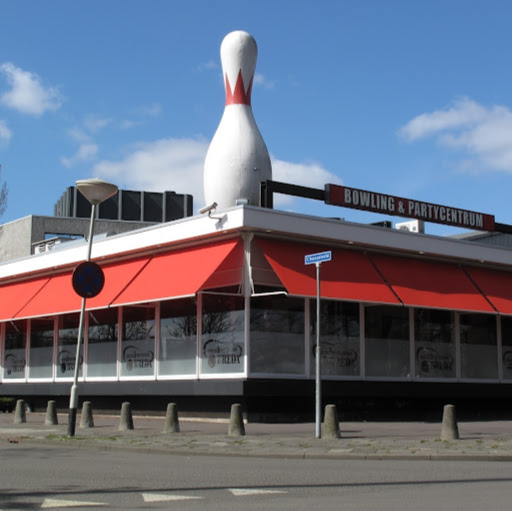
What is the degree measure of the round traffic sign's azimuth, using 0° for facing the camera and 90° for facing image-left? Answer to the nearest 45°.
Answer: approximately 0°

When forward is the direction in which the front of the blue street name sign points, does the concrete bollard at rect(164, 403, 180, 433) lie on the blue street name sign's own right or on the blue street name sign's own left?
on the blue street name sign's own right

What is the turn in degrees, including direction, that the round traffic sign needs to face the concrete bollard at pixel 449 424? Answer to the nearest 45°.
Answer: approximately 90° to its left

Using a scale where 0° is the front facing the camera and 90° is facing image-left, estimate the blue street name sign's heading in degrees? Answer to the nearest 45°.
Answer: approximately 45°

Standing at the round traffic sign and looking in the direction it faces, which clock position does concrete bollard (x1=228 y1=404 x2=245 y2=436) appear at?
The concrete bollard is roughly at 9 o'clock from the round traffic sign.

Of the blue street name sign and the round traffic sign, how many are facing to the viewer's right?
0

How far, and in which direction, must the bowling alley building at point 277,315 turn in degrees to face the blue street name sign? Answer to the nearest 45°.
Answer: approximately 45° to its right

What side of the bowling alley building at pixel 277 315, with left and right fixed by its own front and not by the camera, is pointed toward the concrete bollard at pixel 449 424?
front
